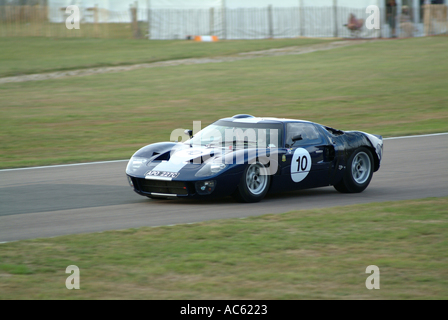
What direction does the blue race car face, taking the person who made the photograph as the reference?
facing the viewer and to the left of the viewer

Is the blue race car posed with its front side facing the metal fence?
no
